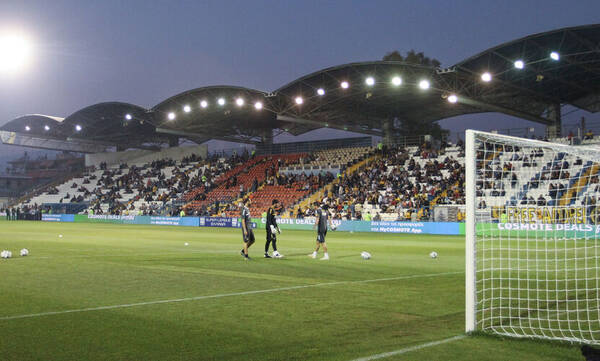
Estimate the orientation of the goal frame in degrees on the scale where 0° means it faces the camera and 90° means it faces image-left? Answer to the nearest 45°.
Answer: approximately 135°

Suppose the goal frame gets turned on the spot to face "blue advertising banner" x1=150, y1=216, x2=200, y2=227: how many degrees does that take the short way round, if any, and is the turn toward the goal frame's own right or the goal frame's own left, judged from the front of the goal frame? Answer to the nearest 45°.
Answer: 0° — it already faces it

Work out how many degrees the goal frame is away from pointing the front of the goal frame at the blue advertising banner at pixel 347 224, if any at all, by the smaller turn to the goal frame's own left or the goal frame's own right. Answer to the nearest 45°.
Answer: approximately 45° to the goal frame's own right
